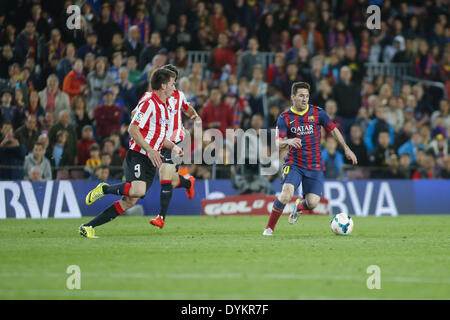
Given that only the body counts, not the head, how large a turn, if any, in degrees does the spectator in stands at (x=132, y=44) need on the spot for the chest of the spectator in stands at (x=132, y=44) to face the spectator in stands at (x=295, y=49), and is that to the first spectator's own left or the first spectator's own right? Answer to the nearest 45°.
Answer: approximately 90° to the first spectator's own left

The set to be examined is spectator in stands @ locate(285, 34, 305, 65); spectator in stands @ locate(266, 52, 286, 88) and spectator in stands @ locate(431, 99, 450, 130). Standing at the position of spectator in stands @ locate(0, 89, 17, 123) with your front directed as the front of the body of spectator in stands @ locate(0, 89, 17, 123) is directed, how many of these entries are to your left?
3

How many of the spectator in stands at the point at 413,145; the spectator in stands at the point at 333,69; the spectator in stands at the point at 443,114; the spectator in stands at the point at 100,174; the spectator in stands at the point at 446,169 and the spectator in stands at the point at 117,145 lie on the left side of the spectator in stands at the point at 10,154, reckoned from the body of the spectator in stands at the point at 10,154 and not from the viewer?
6

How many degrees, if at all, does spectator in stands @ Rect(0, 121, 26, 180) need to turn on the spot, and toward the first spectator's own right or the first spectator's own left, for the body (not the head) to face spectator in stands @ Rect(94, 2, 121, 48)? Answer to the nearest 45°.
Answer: approximately 135° to the first spectator's own left

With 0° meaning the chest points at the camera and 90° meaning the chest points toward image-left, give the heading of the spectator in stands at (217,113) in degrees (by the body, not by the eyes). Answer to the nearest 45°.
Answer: approximately 0°

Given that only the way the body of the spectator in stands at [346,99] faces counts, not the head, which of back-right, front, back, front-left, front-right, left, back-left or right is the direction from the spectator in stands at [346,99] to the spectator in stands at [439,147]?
left

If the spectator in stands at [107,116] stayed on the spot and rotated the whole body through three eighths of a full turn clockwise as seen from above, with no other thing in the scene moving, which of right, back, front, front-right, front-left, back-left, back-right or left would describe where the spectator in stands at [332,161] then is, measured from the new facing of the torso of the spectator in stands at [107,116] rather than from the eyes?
back-right

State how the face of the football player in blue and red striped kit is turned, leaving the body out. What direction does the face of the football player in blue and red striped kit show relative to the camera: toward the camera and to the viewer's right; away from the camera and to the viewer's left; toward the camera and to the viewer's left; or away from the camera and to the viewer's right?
toward the camera and to the viewer's right

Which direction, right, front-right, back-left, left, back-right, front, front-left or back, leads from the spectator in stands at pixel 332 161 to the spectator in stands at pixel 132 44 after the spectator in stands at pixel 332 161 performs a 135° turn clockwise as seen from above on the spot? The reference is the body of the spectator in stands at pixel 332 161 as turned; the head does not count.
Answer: front-left

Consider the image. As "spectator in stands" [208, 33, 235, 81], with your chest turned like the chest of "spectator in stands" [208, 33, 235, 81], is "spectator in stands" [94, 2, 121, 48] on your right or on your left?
on your right
